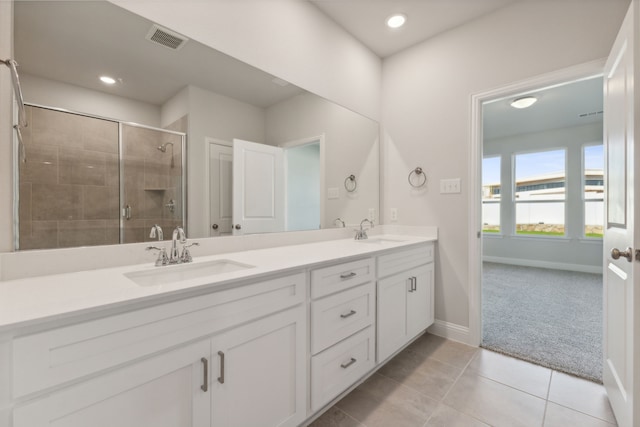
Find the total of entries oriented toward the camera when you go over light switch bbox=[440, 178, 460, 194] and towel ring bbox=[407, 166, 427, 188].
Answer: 2

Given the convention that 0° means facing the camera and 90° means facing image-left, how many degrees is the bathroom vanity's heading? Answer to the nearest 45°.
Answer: approximately 315°

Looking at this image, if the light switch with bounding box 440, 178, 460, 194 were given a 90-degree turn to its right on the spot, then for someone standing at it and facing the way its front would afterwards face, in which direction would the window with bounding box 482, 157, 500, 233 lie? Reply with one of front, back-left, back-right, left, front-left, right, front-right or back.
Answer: right

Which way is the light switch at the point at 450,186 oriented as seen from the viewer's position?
toward the camera

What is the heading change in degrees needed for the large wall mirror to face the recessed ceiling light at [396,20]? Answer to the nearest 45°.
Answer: approximately 45° to its left

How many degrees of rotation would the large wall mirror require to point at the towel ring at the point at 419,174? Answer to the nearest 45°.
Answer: approximately 45° to its left

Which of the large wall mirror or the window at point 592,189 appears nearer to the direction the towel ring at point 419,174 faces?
the large wall mirror

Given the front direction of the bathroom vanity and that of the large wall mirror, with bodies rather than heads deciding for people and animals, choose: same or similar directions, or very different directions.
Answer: same or similar directions

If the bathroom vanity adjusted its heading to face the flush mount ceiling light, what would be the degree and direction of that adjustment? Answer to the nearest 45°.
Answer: approximately 45° to its left

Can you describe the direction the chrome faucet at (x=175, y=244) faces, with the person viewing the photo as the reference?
facing the viewer and to the right of the viewer

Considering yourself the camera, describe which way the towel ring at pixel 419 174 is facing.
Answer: facing the viewer

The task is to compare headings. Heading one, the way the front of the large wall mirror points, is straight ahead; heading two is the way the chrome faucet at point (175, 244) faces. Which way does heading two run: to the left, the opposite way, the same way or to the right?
the same way

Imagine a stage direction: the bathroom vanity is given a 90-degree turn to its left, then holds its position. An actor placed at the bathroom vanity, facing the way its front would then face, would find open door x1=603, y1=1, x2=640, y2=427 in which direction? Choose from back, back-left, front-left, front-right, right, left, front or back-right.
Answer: front-right

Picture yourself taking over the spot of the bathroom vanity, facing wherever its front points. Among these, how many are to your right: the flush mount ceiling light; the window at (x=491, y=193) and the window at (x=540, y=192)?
0

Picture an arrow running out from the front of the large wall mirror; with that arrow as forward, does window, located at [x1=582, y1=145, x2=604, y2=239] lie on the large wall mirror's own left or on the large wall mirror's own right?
on the large wall mirror's own left
